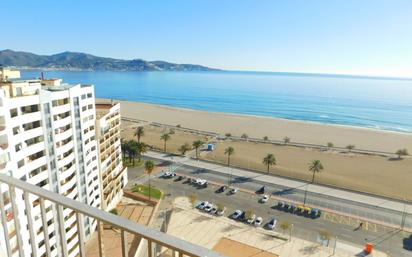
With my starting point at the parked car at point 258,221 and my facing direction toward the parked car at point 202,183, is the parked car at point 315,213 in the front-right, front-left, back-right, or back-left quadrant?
back-right

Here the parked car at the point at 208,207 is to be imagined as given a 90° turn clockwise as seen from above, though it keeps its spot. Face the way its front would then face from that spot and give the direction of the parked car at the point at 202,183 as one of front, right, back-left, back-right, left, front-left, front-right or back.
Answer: front-right

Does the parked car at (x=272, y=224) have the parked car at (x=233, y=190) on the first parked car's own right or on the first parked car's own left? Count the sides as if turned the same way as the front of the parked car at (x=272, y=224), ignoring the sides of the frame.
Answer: on the first parked car's own right

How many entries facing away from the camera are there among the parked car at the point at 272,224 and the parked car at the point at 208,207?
0

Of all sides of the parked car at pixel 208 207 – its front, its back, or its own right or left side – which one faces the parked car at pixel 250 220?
left

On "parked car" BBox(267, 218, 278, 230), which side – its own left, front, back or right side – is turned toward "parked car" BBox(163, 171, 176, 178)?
right

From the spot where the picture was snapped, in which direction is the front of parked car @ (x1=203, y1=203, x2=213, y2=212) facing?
facing the viewer and to the left of the viewer

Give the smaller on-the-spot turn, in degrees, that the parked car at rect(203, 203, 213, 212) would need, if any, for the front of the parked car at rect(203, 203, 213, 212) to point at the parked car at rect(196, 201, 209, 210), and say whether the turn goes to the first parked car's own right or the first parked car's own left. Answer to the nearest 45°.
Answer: approximately 90° to the first parked car's own right
